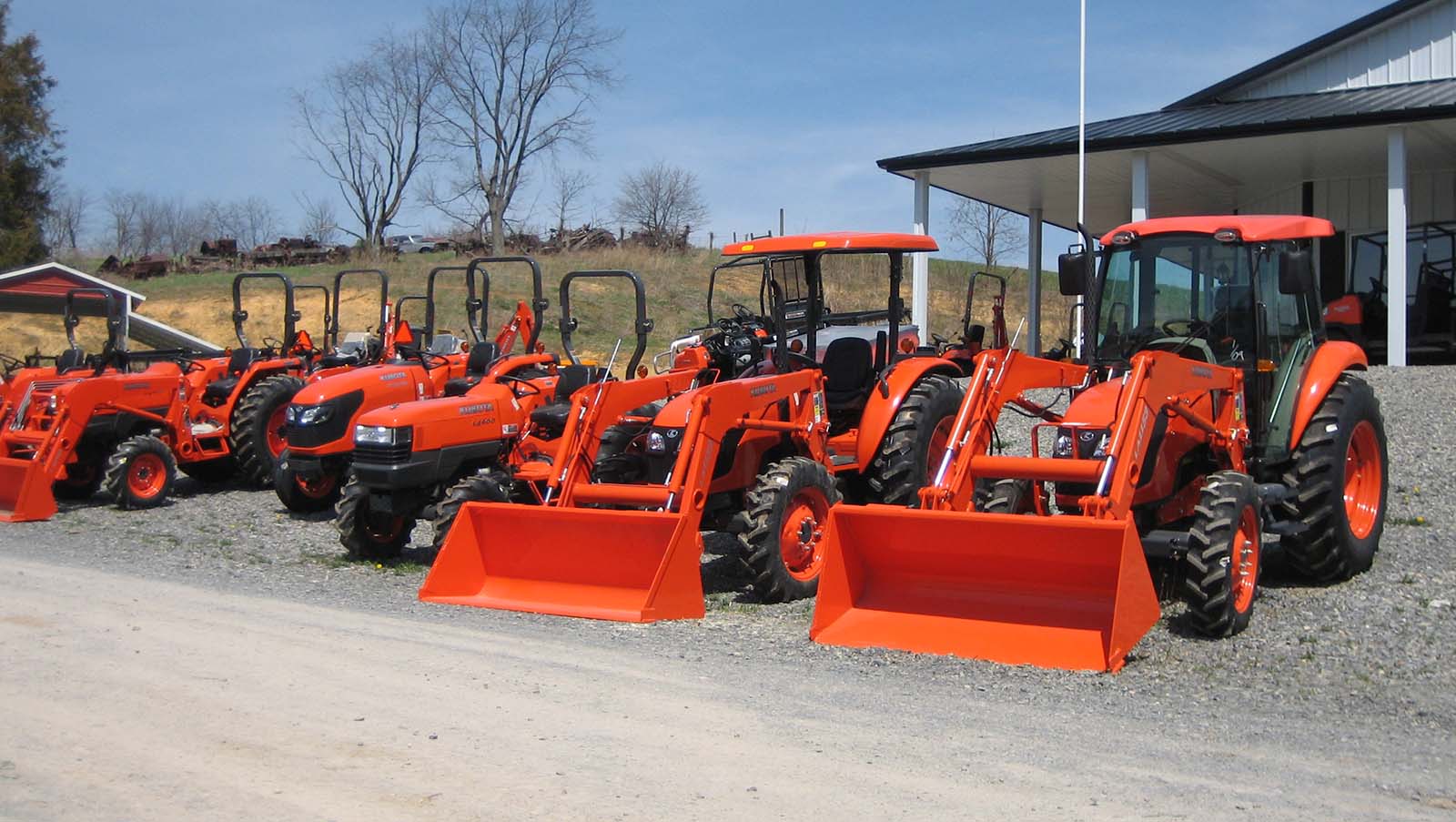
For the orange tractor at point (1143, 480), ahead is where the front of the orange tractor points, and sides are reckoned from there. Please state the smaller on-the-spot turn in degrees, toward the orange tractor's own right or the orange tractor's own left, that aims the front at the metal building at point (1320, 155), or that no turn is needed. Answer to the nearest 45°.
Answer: approximately 135° to the orange tractor's own right

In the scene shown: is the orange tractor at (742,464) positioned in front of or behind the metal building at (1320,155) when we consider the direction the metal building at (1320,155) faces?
in front

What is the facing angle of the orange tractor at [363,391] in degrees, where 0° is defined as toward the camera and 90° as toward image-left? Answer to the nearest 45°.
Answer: approximately 45°

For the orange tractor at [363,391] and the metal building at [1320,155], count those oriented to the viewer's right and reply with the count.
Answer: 0

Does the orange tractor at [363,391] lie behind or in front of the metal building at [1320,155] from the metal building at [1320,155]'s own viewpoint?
in front

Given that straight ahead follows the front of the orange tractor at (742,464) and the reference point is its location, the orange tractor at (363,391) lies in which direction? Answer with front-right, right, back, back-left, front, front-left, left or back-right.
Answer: right

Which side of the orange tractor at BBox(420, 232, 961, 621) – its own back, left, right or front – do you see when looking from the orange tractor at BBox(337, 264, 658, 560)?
right

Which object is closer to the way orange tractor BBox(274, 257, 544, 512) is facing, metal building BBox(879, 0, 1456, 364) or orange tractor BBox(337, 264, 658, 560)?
the orange tractor
